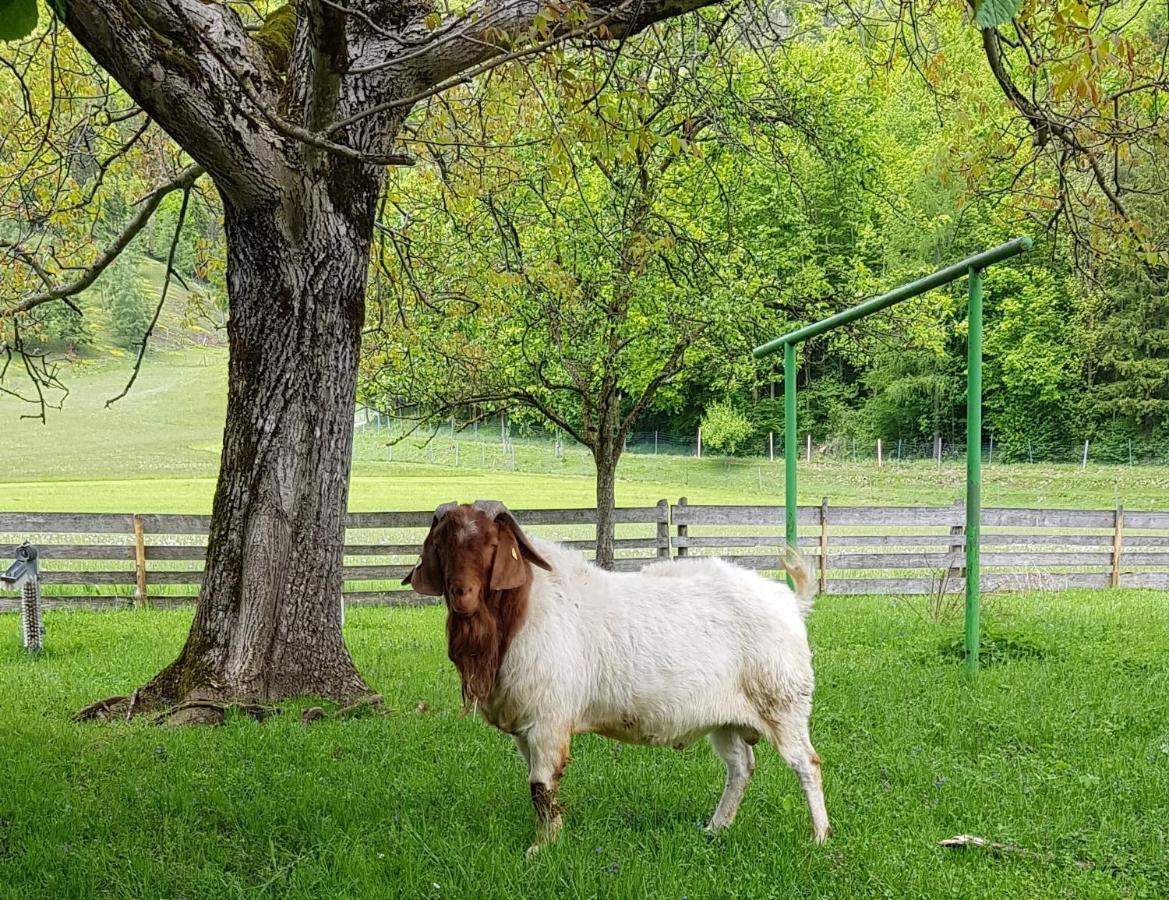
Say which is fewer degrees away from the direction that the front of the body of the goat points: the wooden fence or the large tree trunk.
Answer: the large tree trunk

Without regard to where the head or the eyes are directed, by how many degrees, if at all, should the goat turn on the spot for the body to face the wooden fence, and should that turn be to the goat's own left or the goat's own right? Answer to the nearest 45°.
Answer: approximately 90° to the goat's own right

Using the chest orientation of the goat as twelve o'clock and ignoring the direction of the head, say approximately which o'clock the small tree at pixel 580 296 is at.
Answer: The small tree is roughly at 3 o'clock from the goat.

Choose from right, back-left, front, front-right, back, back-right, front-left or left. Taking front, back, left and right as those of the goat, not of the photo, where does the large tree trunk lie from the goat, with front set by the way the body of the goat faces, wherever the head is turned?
front-right

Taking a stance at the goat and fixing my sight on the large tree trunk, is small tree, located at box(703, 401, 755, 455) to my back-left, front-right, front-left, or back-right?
front-right

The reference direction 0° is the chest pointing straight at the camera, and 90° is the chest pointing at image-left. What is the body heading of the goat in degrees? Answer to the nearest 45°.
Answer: approximately 90°

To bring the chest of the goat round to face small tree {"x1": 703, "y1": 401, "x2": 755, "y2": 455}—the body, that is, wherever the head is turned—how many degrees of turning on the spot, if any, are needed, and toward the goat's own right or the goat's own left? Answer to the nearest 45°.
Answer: approximately 90° to the goat's own right

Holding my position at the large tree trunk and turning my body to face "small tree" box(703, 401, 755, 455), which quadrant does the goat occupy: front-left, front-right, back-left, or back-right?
back-right

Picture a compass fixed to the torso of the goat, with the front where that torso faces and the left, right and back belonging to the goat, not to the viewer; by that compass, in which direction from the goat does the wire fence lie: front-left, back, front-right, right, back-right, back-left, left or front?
right
